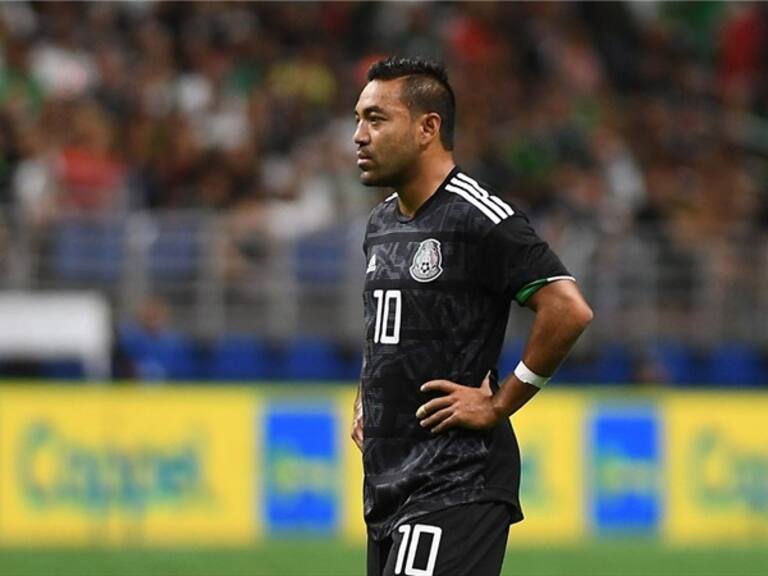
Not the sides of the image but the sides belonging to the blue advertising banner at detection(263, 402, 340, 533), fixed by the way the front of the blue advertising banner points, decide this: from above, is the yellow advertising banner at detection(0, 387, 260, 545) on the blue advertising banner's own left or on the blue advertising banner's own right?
on the blue advertising banner's own right

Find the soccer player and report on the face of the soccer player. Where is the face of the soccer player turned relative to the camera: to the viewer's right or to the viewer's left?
to the viewer's left

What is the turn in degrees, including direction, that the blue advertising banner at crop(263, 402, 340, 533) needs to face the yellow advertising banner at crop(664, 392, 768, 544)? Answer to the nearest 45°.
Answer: approximately 90° to its left

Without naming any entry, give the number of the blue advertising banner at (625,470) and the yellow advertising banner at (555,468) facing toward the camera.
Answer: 2

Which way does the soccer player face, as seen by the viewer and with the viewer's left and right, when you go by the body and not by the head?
facing the viewer and to the left of the viewer

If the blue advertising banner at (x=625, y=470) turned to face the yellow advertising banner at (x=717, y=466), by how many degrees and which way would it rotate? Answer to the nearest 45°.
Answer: approximately 90° to its left

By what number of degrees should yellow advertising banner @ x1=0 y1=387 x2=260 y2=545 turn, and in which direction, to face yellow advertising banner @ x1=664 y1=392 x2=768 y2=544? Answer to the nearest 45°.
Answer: approximately 90° to its left
